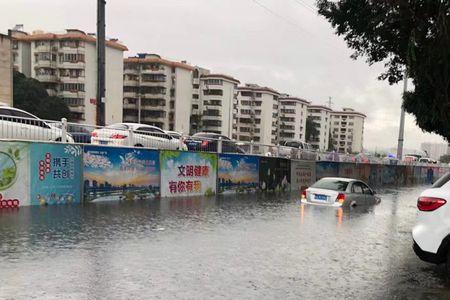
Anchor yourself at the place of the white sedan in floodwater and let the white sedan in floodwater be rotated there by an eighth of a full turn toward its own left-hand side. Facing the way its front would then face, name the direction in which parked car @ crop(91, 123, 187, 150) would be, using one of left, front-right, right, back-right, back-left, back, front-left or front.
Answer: left

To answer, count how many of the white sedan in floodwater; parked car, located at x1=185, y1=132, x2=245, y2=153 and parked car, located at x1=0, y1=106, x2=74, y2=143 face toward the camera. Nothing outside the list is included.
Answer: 0

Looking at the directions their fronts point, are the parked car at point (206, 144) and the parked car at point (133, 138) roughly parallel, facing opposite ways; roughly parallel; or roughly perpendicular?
roughly parallel

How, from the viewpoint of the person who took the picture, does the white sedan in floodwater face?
facing away from the viewer and to the right of the viewer

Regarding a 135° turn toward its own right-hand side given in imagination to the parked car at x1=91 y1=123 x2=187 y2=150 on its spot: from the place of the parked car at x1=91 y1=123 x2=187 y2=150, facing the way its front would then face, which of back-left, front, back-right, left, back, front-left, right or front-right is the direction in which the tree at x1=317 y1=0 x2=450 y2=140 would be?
front-left
